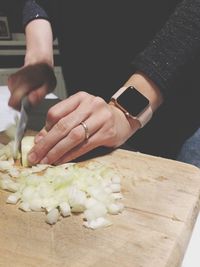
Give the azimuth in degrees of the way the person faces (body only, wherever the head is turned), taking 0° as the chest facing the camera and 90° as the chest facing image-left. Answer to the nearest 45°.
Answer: approximately 45°
